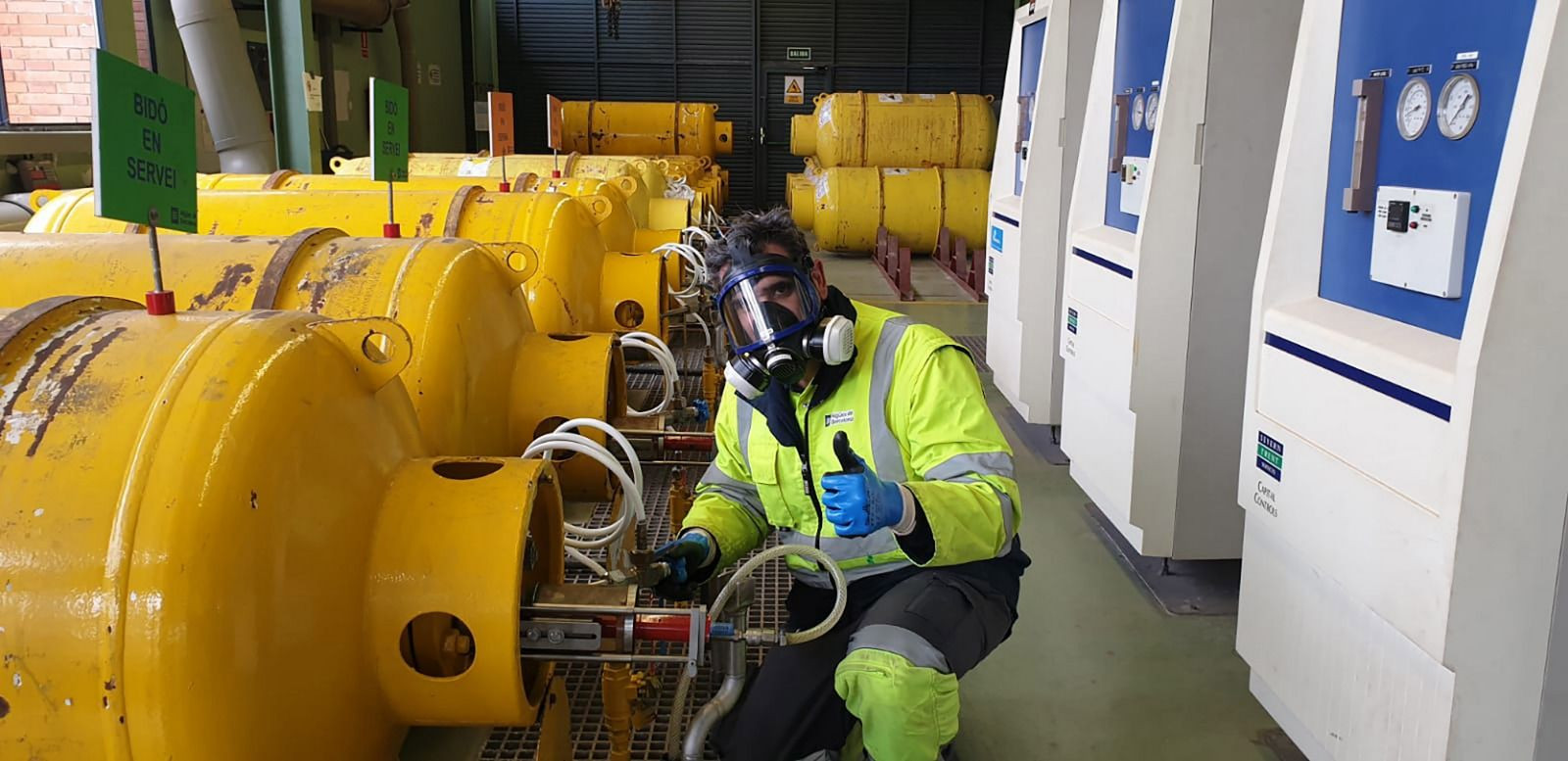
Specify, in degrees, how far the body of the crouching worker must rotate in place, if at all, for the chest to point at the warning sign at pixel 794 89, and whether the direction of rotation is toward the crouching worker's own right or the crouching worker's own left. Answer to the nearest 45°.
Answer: approximately 135° to the crouching worker's own right

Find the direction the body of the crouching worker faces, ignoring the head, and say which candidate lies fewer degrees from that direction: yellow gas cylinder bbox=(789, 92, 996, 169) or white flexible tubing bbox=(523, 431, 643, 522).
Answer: the white flexible tubing

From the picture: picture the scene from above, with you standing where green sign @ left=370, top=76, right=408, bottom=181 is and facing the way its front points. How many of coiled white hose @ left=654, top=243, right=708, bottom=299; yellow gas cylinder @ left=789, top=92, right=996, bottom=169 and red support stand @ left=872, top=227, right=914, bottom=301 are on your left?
3

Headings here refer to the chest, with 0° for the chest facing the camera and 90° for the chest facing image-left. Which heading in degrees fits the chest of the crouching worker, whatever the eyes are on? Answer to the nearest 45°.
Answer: approximately 45°

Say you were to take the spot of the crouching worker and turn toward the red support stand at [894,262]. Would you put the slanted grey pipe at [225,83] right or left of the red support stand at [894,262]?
left

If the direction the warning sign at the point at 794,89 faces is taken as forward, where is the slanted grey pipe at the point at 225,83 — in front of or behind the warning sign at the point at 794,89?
in front

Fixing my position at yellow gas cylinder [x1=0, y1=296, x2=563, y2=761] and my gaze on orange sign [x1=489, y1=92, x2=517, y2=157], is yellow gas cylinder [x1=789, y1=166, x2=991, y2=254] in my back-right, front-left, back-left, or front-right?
front-right

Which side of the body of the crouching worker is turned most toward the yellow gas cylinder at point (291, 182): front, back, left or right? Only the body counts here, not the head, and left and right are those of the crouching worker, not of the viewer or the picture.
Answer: right

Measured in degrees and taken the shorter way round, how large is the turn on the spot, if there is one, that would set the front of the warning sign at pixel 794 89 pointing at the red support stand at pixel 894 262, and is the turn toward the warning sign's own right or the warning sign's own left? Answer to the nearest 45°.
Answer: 0° — it already faces it

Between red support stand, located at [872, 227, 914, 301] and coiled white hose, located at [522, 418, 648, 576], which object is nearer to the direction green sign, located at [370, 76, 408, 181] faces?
the coiled white hose

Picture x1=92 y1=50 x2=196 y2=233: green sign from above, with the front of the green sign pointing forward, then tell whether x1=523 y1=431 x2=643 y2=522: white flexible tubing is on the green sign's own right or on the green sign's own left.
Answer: on the green sign's own left

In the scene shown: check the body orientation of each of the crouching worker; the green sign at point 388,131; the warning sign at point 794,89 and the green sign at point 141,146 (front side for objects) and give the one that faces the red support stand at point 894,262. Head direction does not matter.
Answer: the warning sign

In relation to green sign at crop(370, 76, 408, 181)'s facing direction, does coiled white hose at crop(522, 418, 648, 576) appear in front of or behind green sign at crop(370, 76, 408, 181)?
in front

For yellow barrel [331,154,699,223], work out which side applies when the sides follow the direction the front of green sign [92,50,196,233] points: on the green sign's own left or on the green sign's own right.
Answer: on the green sign's own left

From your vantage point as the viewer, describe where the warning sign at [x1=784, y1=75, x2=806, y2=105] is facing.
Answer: facing the viewer

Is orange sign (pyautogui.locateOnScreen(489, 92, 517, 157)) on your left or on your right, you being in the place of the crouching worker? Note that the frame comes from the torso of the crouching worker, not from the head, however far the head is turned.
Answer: on your right

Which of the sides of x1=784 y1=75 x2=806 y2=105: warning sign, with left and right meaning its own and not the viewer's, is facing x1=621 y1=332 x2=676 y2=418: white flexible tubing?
front
